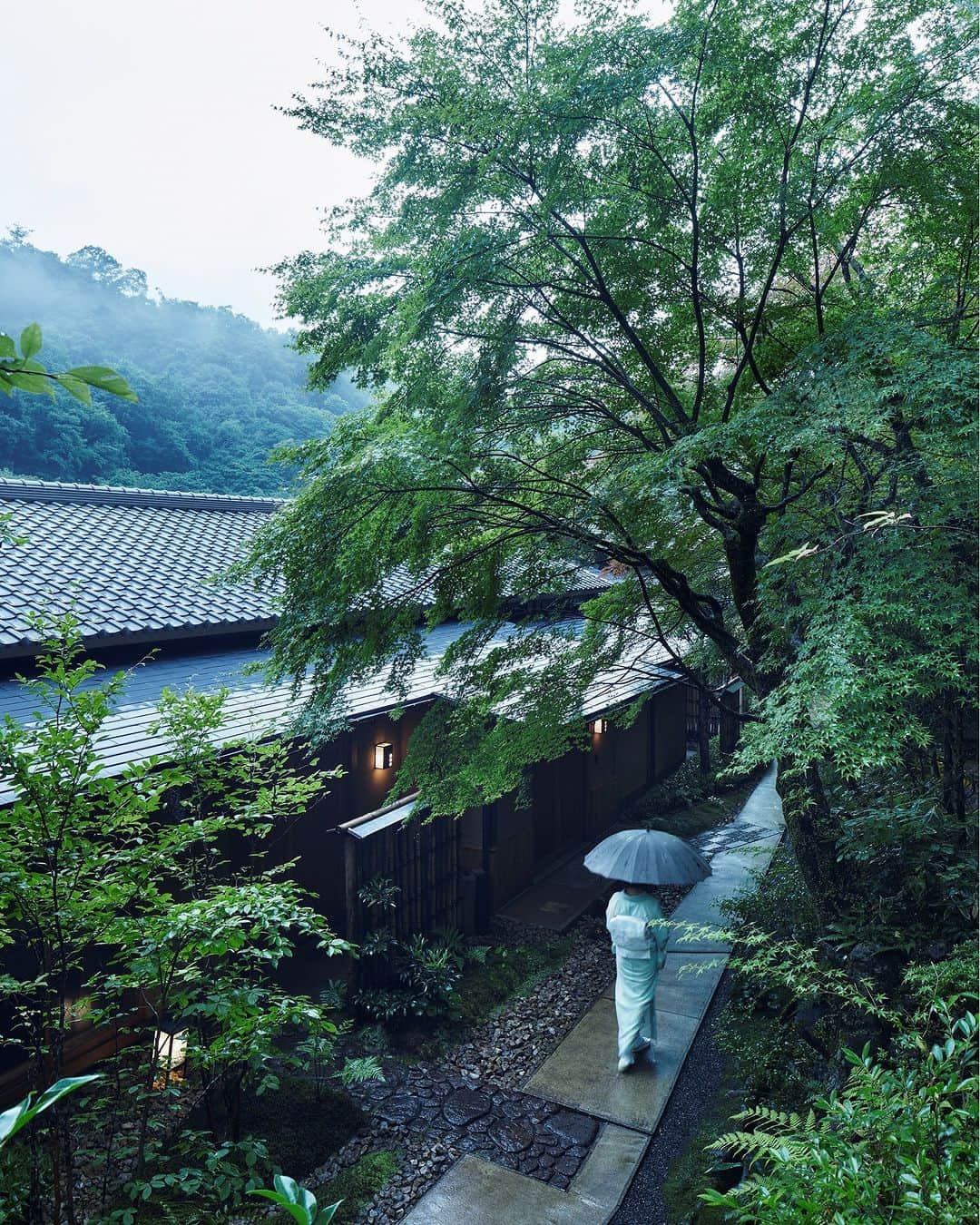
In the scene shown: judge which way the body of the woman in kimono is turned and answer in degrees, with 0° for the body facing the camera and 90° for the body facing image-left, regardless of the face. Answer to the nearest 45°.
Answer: approximately 225°

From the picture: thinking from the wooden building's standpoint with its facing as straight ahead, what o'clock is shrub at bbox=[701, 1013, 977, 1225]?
The shrub is roughly at 1 o'clock from the wooden building.

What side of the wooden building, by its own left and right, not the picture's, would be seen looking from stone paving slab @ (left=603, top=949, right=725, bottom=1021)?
front

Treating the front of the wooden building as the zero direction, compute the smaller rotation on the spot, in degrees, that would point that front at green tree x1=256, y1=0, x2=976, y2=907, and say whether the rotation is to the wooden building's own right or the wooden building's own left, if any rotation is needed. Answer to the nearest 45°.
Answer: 0° — it already faces it

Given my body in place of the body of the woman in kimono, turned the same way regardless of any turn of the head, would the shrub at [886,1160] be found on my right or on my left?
on my right

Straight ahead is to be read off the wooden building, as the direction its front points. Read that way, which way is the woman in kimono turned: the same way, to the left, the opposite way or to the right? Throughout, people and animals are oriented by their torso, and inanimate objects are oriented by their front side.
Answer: to the left

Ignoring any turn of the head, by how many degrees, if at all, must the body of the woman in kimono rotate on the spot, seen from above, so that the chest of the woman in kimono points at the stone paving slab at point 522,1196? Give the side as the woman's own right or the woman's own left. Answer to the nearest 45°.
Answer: approximately 135° to the woman's own right

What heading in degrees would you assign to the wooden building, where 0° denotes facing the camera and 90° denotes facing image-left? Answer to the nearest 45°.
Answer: approximately 315°

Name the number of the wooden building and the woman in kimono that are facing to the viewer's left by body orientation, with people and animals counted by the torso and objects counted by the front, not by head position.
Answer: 0

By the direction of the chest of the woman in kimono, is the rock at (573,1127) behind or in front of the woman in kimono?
behind
